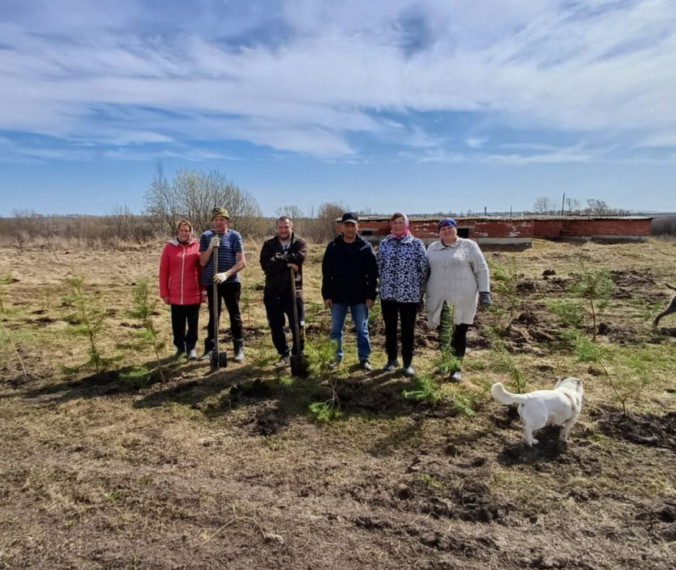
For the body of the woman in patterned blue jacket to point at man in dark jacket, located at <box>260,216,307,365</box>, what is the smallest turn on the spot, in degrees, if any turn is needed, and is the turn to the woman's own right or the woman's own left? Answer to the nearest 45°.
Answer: approximately 90° to the woman's own right

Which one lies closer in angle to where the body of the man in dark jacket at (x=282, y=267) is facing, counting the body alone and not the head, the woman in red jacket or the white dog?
the white dog

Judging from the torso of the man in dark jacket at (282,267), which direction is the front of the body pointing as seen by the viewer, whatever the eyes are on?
toward the camera

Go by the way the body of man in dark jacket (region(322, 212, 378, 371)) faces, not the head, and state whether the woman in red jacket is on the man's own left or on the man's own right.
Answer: on the man's own right

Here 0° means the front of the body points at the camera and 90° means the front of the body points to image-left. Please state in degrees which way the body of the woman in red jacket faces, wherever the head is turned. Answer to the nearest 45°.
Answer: approximately 0°

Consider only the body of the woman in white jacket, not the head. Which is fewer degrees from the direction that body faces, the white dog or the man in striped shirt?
the white dog

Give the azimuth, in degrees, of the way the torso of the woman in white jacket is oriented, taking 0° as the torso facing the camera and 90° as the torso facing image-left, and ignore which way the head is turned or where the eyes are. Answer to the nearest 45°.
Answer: approximately 0°

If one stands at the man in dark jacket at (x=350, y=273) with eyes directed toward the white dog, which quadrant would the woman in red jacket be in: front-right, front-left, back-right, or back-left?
back-right

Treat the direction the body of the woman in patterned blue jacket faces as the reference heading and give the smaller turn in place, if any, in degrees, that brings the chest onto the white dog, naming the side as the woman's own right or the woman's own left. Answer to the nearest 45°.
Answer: approximately 45° to the woman's own left

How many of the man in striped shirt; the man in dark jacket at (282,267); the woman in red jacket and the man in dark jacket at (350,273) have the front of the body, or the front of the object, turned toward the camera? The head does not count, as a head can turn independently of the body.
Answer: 4

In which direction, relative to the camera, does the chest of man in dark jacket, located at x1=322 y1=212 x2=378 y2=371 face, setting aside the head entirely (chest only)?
toward the camera

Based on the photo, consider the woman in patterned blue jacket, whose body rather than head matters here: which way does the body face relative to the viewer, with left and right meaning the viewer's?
facing the viewer

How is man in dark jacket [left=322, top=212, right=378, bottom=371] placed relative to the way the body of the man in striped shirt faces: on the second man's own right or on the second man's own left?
on the second man's own left

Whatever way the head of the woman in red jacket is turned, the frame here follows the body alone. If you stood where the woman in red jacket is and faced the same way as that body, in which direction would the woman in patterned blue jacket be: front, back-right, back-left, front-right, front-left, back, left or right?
front-left
